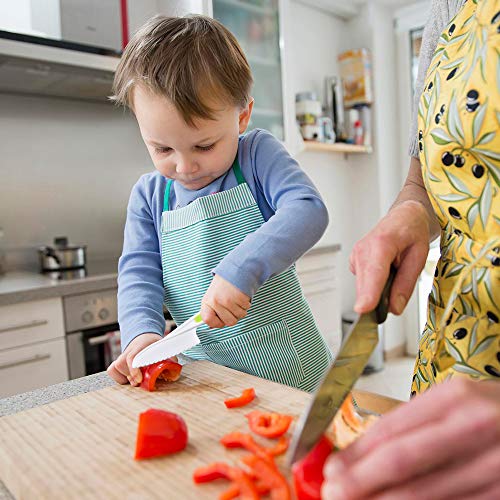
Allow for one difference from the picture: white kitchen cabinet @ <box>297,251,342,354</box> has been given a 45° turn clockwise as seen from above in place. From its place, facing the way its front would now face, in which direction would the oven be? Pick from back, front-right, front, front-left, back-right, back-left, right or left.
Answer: front-right

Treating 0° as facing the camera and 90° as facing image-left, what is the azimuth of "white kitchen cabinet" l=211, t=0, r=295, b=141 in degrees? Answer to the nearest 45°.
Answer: approximately 315°

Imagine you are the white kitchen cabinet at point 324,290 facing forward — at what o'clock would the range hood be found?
The range hood is roughly at 3 o'clock from the white kitchen cabinet.

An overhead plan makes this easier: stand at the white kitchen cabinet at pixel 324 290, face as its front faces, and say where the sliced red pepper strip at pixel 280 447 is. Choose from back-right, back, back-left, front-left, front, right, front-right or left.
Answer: front-right

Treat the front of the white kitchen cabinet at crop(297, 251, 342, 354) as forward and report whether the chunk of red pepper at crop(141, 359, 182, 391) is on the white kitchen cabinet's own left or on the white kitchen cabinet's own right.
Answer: on the white kitchen cabinet's own right

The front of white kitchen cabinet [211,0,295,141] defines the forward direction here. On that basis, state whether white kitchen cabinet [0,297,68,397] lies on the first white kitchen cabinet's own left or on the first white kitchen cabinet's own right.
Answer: on the first white kitchen cabinet's own right

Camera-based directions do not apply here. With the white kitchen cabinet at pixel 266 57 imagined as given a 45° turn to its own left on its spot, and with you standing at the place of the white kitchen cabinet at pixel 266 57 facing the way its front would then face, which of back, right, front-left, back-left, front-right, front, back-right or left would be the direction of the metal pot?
back-right

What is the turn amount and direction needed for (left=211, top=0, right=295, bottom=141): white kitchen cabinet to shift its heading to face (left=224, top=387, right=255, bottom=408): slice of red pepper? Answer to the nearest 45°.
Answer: approximately 45° to its right

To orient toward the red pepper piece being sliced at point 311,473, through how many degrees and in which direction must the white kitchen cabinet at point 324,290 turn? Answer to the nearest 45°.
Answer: approximately 45° to its right
